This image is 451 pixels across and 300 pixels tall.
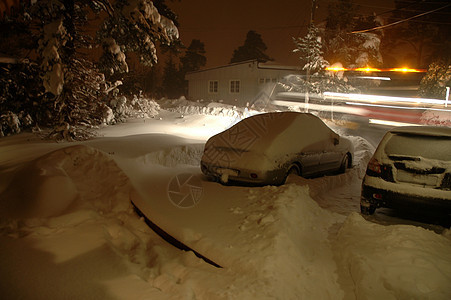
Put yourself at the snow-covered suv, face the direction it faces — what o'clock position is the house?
The house is roughly at 11 o'clock from the snow-covered suv.

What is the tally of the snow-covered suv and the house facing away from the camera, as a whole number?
1

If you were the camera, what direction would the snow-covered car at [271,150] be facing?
facing away from the viewer and to the right of the viewer

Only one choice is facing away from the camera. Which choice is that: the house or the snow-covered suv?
the snow-covered suv

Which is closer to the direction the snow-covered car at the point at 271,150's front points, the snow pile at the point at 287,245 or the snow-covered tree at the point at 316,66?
the snow-covered tree

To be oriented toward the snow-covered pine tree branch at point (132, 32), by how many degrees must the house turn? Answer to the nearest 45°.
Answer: approximately 45° to its right

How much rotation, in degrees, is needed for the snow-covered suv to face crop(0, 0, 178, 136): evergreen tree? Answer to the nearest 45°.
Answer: approximately 90° to its left

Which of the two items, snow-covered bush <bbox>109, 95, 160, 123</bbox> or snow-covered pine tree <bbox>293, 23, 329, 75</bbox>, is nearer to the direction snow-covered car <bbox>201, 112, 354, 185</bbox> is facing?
the snow-covered pine tree

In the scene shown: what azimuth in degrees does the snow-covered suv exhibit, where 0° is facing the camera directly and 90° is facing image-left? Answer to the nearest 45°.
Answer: approximately 180°

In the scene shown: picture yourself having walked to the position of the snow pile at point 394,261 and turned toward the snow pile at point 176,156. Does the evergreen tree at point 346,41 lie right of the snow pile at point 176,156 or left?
right

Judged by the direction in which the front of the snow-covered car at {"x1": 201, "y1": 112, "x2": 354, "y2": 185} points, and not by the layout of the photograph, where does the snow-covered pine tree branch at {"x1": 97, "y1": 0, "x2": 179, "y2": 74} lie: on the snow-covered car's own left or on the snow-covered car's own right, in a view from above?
on the snow-covered car's own left

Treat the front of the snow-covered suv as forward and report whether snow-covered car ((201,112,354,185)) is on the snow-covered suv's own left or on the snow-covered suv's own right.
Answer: on the snow-covered suv's own left

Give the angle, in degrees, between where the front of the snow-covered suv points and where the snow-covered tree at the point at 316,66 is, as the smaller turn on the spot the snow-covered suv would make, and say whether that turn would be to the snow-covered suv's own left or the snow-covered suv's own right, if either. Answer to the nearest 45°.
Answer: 0° — it already faces it
